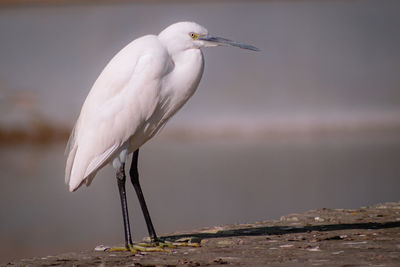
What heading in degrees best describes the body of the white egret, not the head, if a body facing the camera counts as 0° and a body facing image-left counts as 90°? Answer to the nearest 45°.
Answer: approximately 270°
